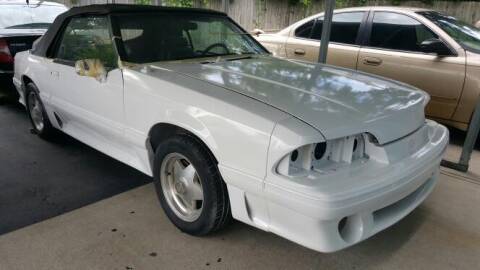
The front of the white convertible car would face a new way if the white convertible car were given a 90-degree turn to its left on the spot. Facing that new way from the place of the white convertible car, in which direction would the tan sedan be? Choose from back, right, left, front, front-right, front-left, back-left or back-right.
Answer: front

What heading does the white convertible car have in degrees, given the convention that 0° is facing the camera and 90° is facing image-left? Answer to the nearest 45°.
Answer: approximately 315°
